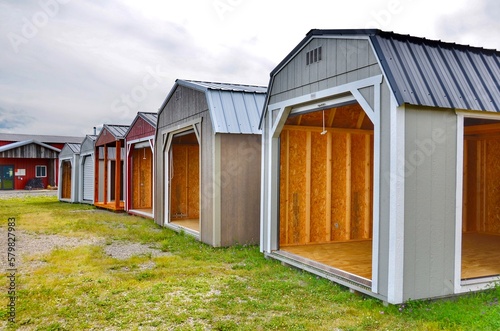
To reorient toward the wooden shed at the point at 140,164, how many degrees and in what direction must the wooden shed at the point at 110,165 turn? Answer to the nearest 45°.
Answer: approximately 90° to its left

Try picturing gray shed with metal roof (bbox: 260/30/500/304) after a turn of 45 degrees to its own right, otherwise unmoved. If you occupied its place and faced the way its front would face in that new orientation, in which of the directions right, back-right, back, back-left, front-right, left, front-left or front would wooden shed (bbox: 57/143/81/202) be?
front-right

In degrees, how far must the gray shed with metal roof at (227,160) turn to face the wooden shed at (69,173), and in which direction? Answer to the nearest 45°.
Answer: approximately 90° to its right

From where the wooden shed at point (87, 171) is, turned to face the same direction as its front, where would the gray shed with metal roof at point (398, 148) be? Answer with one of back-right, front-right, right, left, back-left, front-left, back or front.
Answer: front-left

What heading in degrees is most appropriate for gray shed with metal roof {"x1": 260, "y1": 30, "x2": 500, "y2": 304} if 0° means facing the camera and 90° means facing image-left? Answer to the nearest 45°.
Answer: approximately 45°

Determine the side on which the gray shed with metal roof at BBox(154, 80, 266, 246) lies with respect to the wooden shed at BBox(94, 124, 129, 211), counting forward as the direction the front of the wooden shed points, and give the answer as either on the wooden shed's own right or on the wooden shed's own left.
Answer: on the wooden shed's own left

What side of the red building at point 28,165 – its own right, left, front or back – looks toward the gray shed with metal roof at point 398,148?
front

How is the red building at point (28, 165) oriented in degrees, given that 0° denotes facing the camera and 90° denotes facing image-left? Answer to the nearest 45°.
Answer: approximately 0°

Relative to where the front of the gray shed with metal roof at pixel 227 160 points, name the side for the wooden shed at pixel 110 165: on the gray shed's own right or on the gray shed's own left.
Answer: on the gray shed's own right

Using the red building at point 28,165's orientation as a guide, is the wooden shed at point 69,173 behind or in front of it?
in front

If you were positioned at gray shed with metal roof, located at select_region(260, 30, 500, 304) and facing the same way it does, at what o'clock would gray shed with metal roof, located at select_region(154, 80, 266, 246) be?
gray shed with metal roof, located at select_region(154, 80, 266, 246) is roughly at 3 o'clock from gray shed with metal roof, located at select_region(260, 30, 500, 304).
